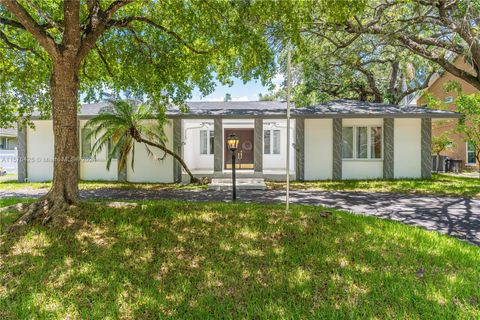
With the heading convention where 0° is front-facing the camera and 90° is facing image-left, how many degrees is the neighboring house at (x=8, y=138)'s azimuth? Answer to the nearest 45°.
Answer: approximately 0°

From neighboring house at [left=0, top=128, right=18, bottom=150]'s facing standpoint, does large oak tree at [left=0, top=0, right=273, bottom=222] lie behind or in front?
in front

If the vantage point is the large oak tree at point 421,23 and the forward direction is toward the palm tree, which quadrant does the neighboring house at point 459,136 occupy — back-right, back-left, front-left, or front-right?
back-right

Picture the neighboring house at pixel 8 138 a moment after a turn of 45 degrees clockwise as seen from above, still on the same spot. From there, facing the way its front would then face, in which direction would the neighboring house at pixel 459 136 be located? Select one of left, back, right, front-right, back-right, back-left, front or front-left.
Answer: left
